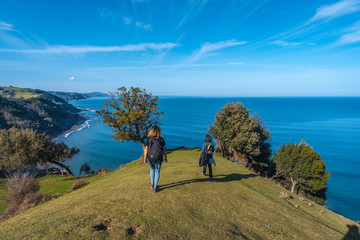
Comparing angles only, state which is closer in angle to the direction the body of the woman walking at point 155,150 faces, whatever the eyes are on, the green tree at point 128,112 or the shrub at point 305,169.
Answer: the green tree

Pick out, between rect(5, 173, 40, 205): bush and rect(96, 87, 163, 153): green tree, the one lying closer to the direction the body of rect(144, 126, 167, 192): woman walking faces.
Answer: the green tree

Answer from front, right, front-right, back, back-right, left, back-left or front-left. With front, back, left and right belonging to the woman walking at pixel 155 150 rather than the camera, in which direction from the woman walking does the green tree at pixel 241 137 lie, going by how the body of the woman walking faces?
front-right

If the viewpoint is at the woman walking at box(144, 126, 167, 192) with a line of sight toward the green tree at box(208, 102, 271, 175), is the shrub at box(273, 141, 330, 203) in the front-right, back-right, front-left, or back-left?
front-right

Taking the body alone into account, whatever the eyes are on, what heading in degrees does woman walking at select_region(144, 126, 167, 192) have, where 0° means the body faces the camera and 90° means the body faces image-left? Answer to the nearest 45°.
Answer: approximately 180°

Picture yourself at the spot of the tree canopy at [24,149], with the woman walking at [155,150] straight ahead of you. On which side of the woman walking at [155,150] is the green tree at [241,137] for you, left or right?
left

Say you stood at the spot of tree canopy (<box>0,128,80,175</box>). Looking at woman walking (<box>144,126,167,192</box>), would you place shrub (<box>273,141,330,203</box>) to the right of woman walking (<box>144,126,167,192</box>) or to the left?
left

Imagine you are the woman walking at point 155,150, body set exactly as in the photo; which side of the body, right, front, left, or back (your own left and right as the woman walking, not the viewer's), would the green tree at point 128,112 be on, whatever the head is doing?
front

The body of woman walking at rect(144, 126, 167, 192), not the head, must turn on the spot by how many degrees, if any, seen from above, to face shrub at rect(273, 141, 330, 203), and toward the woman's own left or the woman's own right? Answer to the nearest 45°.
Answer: approximately 45° to the woman's own right

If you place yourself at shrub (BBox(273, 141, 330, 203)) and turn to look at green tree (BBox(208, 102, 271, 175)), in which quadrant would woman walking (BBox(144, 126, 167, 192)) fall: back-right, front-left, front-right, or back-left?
front-left

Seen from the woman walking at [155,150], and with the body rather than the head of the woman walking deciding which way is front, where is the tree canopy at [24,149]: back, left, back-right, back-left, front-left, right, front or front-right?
front-left

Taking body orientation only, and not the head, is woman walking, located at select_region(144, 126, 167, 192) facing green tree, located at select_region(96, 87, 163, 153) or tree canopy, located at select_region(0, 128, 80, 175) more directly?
the green tree
